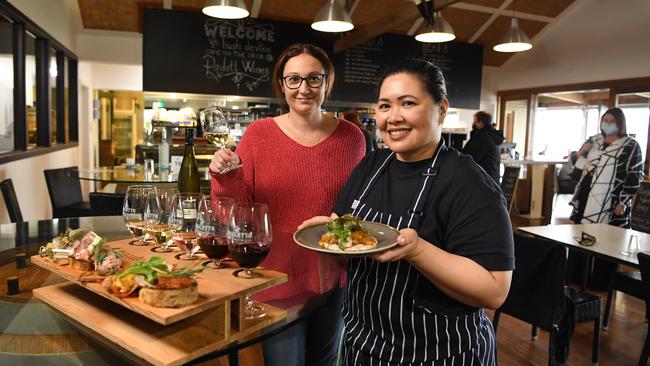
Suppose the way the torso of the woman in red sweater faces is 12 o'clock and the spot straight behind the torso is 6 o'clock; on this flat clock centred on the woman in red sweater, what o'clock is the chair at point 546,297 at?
The chair is roughly at 8 o'clock from the woman in red sweater.

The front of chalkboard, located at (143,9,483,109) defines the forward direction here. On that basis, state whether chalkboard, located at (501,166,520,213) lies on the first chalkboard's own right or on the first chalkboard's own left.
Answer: on the first chalkboard's own left

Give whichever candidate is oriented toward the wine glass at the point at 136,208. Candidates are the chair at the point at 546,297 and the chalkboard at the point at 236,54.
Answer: the chalkboard

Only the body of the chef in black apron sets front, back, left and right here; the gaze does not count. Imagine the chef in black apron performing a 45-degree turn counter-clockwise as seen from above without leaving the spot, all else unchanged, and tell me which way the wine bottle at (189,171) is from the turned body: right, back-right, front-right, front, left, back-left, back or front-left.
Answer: back-right

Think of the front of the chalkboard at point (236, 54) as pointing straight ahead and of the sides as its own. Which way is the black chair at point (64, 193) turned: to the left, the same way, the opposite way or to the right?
to the left

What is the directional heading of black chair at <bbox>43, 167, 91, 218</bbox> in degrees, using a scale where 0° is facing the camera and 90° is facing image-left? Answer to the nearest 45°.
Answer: approximately 315°

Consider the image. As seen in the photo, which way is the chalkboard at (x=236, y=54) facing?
toward the camera

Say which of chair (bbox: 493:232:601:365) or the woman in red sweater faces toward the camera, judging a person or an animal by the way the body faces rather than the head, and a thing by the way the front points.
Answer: the woman in red sweater

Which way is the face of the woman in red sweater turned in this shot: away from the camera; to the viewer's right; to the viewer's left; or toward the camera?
toward the camera

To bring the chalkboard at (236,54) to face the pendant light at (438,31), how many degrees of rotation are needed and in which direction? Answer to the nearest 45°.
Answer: approximately 45° to its left

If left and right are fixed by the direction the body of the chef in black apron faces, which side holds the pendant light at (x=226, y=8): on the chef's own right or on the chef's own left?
on the chef's own right

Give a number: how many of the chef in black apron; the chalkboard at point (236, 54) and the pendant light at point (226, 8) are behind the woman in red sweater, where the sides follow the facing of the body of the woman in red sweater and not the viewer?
2

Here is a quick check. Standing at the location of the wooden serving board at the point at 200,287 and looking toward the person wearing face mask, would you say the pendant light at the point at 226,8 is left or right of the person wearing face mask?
left

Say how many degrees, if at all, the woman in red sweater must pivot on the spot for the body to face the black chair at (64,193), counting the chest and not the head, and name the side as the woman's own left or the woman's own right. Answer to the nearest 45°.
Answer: approximately 135° to the woman's own right

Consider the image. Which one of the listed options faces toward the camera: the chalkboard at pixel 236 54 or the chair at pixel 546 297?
the chalkboard
